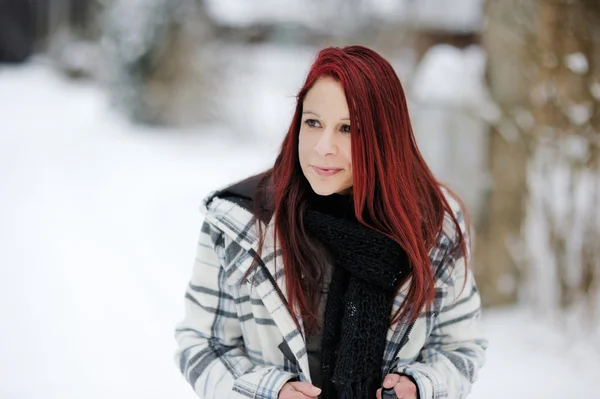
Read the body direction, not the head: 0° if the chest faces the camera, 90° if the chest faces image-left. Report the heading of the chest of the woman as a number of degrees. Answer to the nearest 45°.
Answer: approximately 0°

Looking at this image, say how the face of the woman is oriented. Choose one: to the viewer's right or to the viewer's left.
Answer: to the viewer's left
